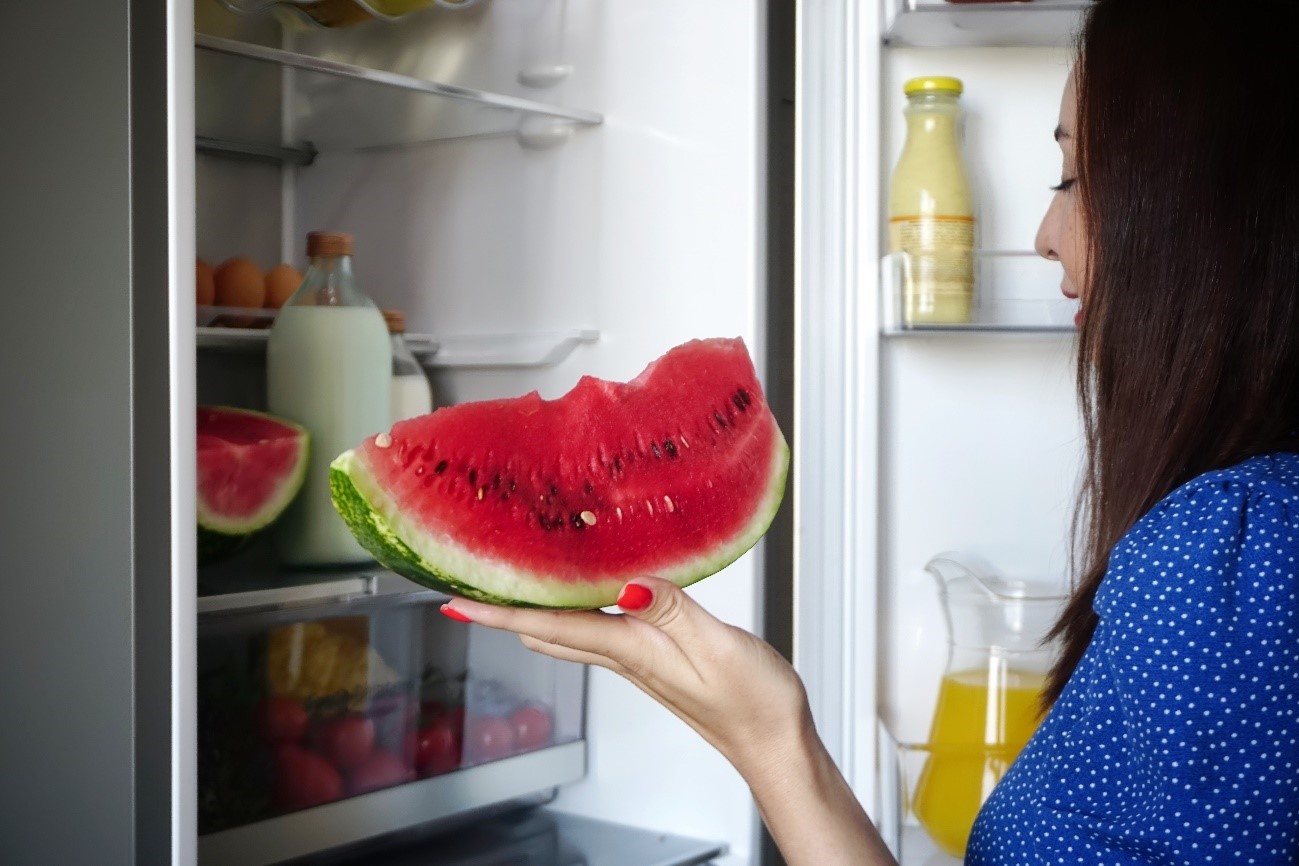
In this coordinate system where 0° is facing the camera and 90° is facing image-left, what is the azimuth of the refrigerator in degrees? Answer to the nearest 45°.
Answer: approximately 315°

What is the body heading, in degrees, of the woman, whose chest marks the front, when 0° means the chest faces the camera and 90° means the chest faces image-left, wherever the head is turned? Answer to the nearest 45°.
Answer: approximately 90°

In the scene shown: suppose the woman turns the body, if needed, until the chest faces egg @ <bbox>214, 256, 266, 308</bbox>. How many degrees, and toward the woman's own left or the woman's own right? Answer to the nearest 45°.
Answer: approximately 45° to the woman's own right

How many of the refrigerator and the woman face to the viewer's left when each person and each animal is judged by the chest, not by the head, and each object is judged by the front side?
1

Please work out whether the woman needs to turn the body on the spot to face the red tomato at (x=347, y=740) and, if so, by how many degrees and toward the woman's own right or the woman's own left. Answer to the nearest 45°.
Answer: approximately 45° to the woman's own right

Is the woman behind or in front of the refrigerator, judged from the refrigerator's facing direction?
in front

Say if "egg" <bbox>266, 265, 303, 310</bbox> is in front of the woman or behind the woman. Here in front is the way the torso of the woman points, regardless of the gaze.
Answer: in front

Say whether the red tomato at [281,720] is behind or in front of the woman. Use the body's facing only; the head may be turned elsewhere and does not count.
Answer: in front

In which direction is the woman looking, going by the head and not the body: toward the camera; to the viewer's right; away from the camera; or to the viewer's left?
to the viewer's left
